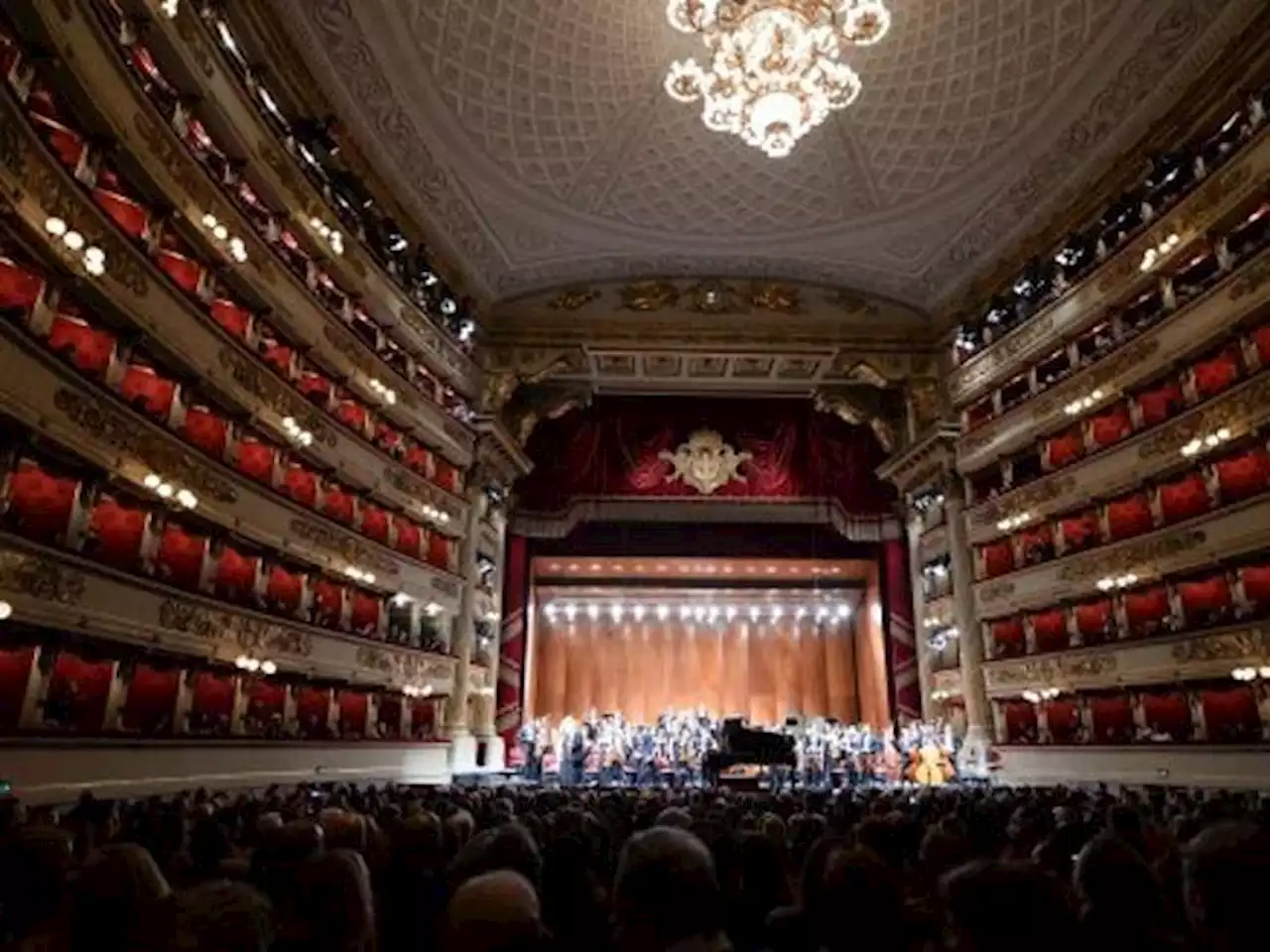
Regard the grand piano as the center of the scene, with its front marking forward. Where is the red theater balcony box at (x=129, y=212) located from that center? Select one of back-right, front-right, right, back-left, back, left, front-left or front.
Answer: front-left

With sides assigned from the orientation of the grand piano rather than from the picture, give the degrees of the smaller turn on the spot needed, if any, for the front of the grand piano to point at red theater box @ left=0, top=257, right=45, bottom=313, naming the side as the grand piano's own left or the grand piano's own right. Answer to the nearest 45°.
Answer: approximately 45° to the grand piano's own left

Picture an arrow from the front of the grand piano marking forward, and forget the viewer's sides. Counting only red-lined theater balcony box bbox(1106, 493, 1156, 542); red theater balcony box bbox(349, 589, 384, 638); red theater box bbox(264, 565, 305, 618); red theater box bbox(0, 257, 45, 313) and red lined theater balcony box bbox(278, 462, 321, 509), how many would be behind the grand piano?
1

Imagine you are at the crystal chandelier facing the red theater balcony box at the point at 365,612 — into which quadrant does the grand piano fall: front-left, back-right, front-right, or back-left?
front-right

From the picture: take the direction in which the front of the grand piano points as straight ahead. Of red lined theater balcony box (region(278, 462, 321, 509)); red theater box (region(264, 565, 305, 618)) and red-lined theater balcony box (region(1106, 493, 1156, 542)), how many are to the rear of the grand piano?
1

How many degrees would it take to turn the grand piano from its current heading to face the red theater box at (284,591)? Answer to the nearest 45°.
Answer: approximately 45° to its left

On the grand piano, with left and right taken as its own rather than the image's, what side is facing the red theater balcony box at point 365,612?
front

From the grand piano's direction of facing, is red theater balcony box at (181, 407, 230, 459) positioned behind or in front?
in front

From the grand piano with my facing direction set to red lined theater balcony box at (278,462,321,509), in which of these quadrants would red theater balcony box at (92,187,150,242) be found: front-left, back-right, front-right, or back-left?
front-left

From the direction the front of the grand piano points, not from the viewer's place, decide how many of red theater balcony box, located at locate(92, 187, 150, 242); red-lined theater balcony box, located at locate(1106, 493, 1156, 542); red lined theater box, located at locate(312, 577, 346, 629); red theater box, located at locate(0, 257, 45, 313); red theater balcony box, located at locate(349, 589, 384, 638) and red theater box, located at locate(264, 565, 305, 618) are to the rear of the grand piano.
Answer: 1

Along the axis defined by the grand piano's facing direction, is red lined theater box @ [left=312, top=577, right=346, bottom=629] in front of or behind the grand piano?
in front

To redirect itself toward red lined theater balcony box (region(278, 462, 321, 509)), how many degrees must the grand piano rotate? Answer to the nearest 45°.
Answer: approximately 45° to its left

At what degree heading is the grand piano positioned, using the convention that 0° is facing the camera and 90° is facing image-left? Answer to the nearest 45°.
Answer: approximately 90°

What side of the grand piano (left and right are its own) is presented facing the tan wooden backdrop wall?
right

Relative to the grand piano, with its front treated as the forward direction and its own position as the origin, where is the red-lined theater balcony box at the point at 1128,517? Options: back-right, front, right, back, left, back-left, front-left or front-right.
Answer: back

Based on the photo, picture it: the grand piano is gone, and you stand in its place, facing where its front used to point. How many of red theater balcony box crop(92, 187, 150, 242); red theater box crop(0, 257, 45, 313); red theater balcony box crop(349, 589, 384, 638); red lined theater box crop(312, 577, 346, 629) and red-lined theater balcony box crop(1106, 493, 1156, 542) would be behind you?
1
